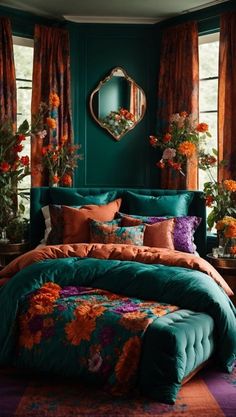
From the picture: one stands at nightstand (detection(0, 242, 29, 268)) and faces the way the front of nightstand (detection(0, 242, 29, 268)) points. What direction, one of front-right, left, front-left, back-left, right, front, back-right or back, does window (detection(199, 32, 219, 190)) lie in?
left

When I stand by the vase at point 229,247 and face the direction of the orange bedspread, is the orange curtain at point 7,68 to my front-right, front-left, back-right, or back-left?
front-right

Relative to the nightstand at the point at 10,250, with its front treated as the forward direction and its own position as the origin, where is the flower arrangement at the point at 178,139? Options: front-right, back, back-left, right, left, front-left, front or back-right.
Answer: left

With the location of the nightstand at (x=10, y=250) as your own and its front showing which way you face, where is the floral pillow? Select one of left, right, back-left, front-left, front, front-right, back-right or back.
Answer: front-left

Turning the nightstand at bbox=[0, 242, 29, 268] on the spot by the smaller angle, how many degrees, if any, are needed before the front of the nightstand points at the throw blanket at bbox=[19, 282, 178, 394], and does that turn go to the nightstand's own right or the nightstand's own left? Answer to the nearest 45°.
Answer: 0° — it already faces it

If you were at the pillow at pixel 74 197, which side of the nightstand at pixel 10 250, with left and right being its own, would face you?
left

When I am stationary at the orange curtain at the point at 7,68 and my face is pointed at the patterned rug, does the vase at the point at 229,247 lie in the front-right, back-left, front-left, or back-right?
front-left

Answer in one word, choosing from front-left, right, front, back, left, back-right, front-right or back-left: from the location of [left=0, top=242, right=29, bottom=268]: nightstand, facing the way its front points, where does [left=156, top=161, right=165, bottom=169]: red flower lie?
left

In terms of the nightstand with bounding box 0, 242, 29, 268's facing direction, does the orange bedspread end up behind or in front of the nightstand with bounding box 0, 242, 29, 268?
in front

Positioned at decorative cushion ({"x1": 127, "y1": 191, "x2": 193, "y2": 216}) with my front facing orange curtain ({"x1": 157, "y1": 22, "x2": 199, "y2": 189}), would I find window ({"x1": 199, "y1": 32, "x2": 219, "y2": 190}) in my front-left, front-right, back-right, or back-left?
front-right

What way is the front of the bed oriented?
toward the camera

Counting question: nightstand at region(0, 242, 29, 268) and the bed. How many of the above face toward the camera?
2

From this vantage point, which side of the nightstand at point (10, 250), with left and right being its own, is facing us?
front

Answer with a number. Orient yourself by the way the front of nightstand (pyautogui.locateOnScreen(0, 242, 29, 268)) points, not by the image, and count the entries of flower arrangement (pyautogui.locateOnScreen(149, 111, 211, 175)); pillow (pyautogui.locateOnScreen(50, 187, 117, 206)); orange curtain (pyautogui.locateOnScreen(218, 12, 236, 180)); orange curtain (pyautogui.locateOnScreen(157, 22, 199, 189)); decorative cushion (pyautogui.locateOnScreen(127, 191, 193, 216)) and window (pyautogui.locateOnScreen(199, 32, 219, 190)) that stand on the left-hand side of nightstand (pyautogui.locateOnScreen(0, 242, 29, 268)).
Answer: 6
